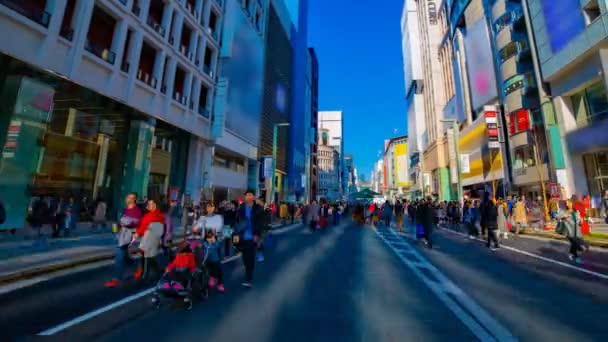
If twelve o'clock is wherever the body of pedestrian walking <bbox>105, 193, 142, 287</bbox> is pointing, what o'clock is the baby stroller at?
The baby stroller is roughly at 10 o'clock from the pedestrian walking.

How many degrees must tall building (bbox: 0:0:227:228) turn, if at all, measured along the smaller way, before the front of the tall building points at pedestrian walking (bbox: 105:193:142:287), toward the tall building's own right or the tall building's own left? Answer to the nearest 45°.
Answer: approximately 45° to the tall building's own right

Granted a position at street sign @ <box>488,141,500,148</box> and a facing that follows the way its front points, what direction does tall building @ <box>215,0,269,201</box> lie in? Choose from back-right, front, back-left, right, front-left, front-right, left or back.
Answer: front-right

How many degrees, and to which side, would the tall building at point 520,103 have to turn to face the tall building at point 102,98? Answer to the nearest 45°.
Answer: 0° — it already faces it

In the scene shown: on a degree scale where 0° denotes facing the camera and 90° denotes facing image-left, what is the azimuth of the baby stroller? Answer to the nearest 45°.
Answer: approximately 45°

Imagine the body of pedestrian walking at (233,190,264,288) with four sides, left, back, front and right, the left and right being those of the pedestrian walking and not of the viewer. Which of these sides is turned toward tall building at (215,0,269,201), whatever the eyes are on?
back

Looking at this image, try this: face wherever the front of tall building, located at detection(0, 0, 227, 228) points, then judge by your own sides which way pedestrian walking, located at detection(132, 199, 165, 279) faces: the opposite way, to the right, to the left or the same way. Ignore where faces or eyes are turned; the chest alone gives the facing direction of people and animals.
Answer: to the right

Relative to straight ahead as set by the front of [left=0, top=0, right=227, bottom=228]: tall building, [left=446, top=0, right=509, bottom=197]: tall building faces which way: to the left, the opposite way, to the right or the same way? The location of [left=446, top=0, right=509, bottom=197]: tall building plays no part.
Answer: the opposite way

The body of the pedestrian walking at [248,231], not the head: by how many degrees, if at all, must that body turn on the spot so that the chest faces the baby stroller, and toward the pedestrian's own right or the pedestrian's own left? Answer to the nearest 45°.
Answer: approximately 45° to the pedestrian's own right
